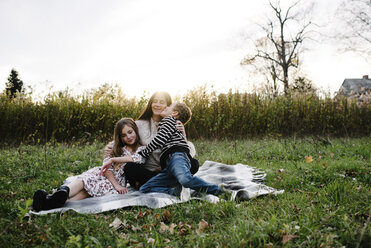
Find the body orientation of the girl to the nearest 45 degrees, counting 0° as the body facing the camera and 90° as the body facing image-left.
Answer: approximately 0°

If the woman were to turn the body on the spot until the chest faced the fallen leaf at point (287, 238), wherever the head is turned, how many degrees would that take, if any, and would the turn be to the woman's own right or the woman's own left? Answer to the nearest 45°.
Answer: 0° — they already face it

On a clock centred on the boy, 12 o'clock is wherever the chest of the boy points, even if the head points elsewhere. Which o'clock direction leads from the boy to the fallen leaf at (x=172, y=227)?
The fallen leaf is roughly at 9 o'clock from the boy.

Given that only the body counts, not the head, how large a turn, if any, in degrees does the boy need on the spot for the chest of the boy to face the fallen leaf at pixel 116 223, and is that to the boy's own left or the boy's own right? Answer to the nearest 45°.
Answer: approximately 90° to the boy's own left

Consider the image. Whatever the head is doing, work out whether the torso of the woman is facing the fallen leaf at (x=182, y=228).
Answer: yes

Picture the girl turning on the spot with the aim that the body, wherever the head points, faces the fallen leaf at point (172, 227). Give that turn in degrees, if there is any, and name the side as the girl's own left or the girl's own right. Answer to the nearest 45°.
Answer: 0° — they already face it

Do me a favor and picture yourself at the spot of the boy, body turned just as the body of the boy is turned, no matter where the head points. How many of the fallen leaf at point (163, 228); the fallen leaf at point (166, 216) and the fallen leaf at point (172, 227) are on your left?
3

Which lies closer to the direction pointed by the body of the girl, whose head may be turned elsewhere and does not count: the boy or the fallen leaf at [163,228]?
the fallen leaf

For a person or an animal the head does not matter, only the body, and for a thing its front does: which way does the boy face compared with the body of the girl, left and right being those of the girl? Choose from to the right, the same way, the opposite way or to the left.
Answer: to the right

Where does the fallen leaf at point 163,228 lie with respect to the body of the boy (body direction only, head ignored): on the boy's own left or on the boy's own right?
on the boy's own left

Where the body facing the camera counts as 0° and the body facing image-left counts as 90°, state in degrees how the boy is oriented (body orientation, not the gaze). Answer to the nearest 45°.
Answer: approximately 90°
